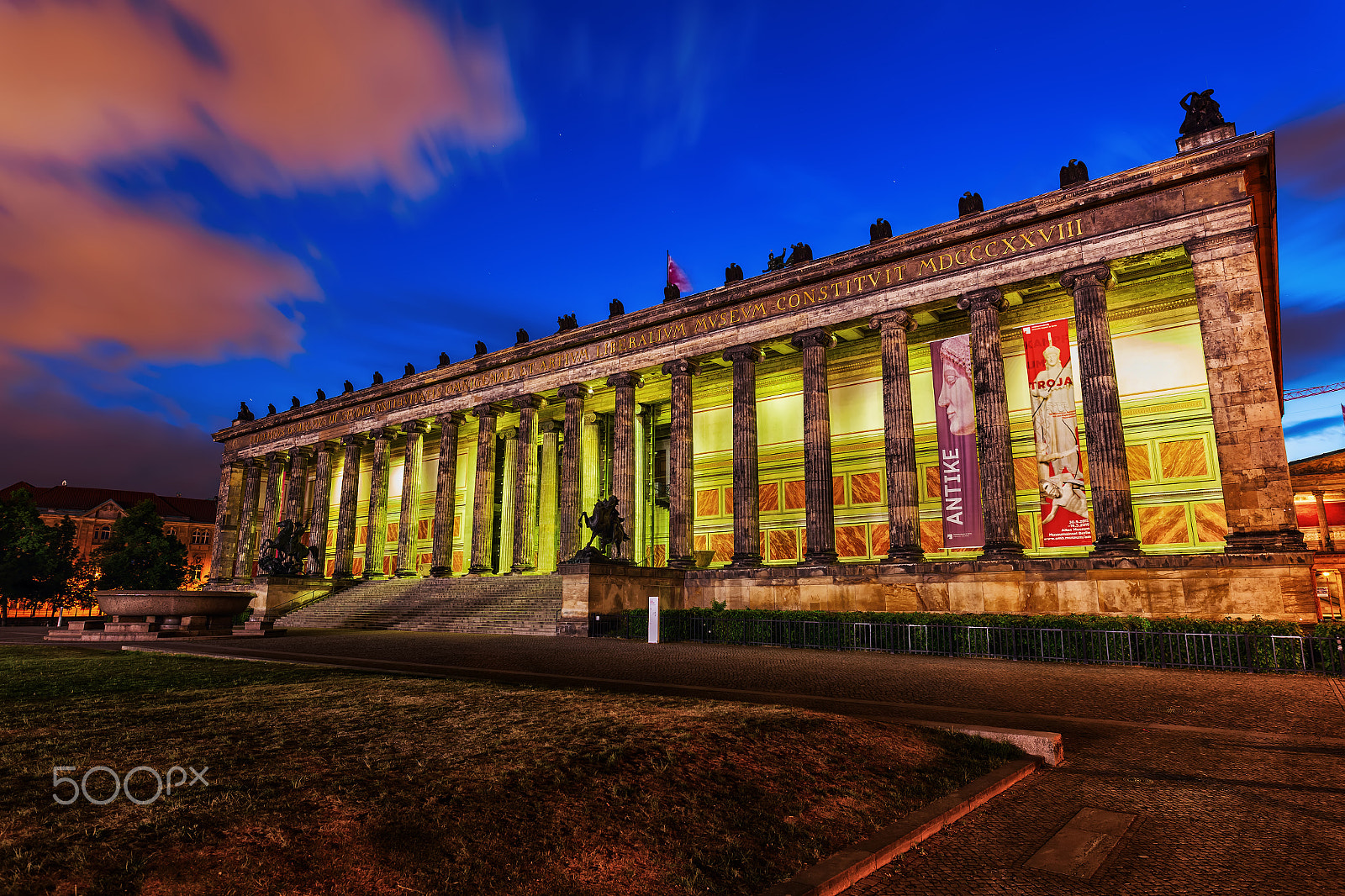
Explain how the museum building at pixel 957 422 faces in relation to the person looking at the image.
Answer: facing the viewer and to the left of the viewer

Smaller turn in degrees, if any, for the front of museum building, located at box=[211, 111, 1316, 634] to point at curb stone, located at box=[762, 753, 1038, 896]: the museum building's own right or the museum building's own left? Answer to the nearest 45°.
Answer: approximately 45° to the museum building's own left

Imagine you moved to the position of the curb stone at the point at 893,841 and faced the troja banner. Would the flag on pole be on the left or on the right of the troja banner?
left

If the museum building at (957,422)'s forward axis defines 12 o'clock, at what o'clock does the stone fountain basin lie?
The stone fountain basin is roughly at 1 o'clock from the museum building.

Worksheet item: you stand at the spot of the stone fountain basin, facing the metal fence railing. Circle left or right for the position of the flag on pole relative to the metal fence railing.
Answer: left
